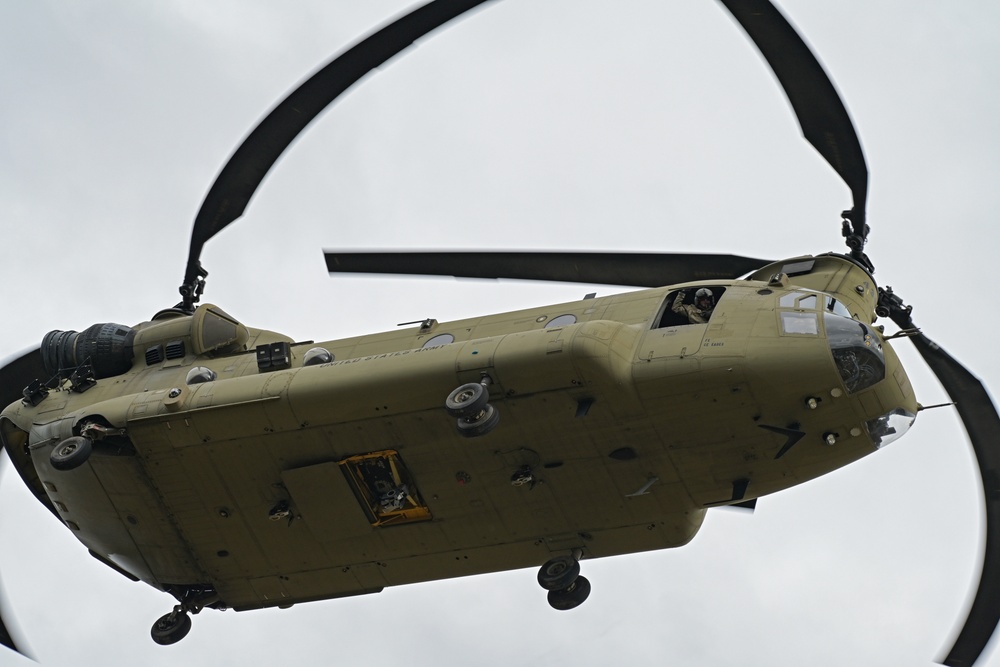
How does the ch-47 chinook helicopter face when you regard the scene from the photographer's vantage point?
facing the viewer and to the right of the viewer
